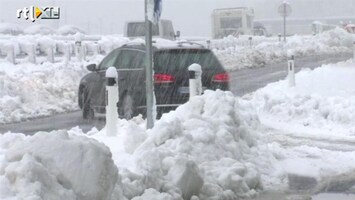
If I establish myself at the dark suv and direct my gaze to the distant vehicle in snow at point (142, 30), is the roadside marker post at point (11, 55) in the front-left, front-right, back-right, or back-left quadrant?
front-left

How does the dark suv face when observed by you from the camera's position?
facing away from the viewer and to the left of the viewer

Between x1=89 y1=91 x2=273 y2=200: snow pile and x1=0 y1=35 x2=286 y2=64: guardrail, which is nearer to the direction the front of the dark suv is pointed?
the guardrail

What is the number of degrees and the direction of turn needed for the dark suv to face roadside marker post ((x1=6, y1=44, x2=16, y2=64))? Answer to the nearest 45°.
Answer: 0° — it already faces it

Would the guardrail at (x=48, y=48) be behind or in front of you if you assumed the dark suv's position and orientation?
in front
